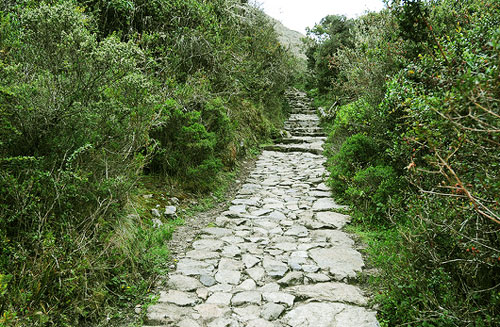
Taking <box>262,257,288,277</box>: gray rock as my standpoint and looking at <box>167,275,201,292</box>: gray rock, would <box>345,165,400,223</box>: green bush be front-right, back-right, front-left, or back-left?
back-right

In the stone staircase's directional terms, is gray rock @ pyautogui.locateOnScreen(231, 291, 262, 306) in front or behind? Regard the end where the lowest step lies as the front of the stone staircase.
in front

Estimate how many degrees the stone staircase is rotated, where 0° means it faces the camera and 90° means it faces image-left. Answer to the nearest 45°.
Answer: approximately 0°

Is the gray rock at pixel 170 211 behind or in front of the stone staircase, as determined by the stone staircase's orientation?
in front

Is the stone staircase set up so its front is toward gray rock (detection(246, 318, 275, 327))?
yes

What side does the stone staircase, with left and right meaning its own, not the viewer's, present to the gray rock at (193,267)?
front

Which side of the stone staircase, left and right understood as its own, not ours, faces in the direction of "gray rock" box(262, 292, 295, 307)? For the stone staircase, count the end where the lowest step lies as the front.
front

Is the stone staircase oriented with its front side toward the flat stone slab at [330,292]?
yes

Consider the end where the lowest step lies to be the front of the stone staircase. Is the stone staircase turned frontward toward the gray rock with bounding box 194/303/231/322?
yes

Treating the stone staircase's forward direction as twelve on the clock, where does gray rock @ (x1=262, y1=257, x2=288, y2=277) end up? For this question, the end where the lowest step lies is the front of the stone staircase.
The gray rock is roughly at 12 o'clock from the stone staircase.
